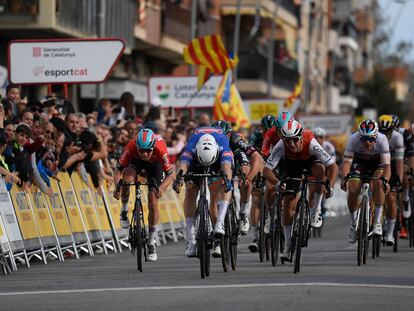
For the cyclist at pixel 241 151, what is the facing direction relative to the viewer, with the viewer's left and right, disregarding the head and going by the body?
facing the viewer

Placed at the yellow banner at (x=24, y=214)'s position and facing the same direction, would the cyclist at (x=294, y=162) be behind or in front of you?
in front

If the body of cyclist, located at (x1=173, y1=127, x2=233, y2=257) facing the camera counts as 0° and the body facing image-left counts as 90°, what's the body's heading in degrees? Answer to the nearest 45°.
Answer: approximately 0°

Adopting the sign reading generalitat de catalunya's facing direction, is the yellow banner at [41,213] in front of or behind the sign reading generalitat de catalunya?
in front

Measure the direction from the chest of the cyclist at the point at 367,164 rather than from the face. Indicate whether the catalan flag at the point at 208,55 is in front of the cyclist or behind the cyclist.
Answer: behind

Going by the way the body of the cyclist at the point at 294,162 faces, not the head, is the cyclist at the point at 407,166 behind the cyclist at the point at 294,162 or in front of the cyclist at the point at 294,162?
behind

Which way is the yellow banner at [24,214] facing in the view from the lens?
facing the viewer and to the right of the viewer

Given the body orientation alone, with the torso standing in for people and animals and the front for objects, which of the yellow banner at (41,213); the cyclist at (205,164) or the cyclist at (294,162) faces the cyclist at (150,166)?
the yellow banner

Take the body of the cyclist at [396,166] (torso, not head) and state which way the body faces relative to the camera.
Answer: toward the camera

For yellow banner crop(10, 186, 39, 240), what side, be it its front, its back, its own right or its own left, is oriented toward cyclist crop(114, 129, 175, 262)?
front

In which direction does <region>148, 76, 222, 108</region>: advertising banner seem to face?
toward the camera

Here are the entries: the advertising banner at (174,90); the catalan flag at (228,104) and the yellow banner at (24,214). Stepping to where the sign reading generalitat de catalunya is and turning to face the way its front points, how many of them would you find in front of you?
1
